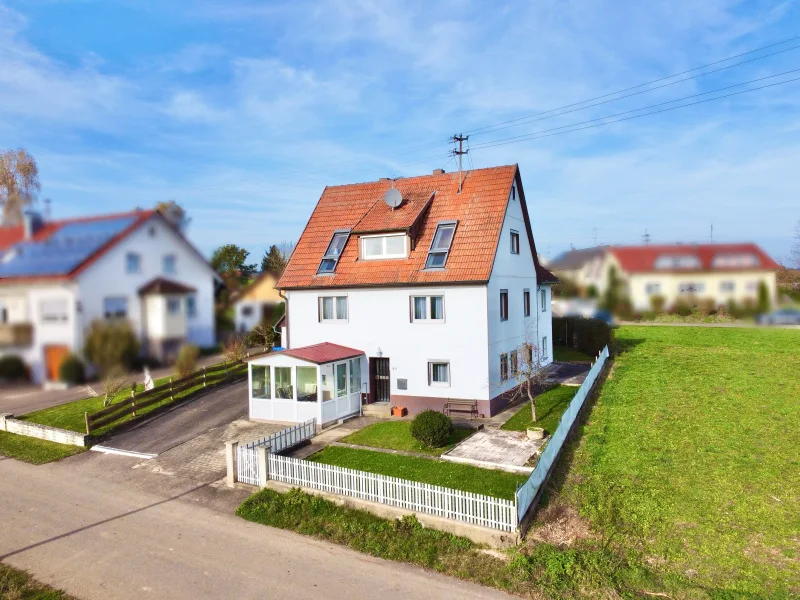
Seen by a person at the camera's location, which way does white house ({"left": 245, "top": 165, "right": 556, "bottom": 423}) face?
facing the viewer

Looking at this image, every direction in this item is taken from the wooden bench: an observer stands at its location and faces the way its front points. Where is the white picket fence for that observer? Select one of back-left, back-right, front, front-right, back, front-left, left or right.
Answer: front

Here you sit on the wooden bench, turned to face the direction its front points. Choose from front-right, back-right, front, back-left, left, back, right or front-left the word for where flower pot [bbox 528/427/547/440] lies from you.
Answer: front-left

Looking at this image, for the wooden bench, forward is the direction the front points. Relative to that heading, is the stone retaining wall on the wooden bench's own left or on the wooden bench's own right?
on the wooden bench's own right

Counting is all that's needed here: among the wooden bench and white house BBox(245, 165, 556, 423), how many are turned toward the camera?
2

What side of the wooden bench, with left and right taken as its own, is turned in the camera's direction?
front

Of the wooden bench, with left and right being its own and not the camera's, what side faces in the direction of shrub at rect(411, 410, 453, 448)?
front
